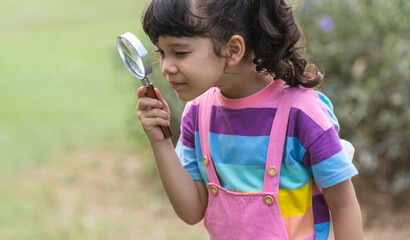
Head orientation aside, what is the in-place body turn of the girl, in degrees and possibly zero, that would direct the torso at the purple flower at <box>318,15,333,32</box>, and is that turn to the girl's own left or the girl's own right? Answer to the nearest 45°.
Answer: approximately 135° to the girl's own right

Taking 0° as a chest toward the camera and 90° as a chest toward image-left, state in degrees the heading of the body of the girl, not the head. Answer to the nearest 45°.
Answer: approximately 45°

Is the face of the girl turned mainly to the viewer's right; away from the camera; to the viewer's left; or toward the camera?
to the viewer's left
